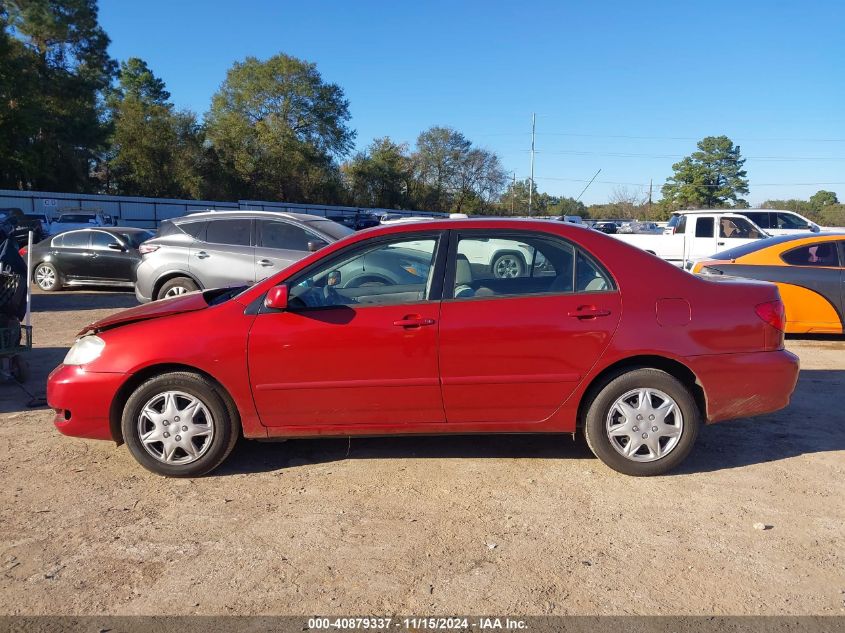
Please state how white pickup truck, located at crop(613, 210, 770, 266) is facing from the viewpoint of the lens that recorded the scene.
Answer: facing to the right of the viewer

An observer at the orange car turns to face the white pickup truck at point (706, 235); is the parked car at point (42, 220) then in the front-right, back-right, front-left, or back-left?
front-left

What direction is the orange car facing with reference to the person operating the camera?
facing to the right of the viewer

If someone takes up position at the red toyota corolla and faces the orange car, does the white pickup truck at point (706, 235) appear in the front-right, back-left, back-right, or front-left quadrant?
front-left

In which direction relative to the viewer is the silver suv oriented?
to the viewer's right

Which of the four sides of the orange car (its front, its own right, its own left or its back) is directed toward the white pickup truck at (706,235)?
left

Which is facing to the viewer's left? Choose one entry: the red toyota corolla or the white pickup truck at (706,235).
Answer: the red toyota corolla

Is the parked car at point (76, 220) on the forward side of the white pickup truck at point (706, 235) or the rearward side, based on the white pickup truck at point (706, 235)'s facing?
on the rearward side

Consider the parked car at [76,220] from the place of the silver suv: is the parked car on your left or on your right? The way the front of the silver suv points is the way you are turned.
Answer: on your left

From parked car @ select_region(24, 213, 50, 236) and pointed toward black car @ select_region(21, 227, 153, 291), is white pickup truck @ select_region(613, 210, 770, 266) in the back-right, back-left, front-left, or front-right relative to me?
front-left

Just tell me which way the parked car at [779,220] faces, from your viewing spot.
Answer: facing to the right of the viewer

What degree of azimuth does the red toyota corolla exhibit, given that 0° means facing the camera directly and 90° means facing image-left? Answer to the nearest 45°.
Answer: approximately 90°
